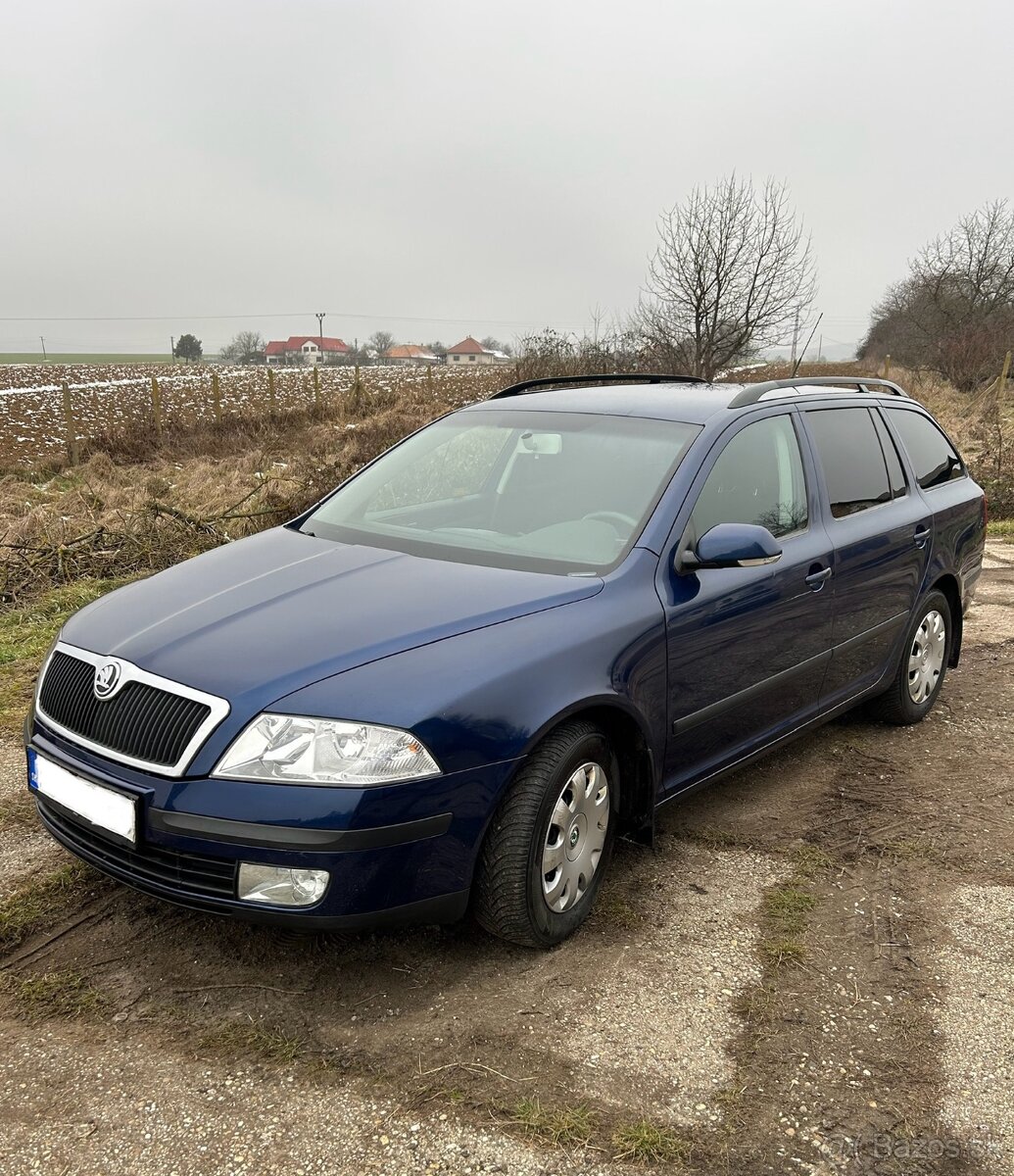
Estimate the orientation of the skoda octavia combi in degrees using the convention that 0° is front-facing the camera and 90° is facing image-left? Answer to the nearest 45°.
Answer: approximately 45°
